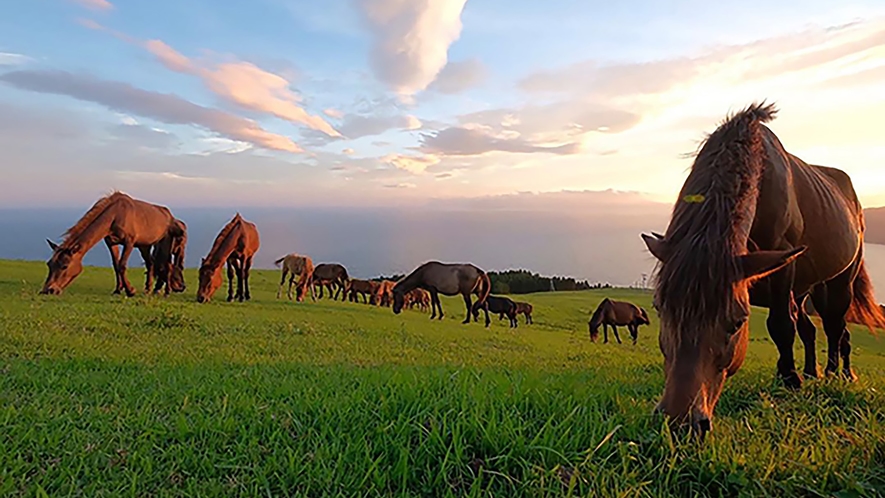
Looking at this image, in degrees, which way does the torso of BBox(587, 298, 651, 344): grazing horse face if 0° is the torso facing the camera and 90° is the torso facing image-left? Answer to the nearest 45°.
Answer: approximately 90°

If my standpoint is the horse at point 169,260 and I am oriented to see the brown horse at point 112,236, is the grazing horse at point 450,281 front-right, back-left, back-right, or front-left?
back-left

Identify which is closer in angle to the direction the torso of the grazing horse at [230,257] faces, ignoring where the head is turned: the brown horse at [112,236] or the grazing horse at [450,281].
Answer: the brown horse

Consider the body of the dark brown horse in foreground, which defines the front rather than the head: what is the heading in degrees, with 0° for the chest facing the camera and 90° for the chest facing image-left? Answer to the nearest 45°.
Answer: approximately 45°

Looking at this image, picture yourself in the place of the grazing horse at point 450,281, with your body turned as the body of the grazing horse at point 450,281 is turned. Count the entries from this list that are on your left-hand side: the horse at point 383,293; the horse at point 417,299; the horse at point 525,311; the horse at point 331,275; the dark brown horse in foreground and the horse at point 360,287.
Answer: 1

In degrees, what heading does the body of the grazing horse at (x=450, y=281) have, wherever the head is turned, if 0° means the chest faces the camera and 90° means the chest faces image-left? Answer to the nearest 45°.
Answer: approximately 90°

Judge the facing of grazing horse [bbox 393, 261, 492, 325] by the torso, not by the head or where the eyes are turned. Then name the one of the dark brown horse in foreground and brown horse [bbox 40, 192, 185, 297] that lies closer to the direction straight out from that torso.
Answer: the brown horse
